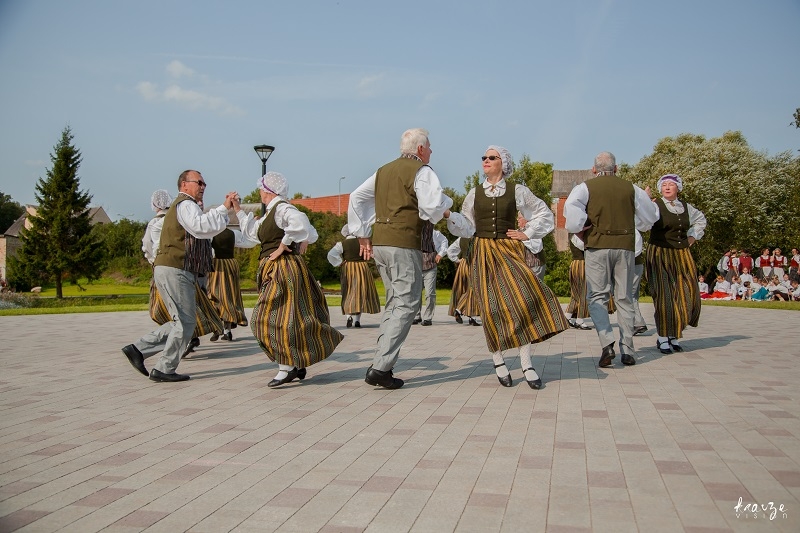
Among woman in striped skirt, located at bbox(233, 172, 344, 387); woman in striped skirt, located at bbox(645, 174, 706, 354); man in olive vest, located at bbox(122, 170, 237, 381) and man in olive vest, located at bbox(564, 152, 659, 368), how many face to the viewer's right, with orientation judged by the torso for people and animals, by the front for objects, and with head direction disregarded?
1

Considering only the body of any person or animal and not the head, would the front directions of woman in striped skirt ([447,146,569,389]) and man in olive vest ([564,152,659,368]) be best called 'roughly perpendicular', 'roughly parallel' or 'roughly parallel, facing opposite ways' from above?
roughly parallel, facing opposite ways

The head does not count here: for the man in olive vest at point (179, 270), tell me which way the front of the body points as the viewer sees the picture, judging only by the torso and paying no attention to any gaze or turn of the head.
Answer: to the viewer's right

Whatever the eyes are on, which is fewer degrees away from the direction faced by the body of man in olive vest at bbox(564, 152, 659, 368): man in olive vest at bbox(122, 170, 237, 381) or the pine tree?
the pine tree

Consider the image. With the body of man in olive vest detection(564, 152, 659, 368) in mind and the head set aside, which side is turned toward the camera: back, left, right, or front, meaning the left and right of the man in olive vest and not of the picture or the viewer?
back

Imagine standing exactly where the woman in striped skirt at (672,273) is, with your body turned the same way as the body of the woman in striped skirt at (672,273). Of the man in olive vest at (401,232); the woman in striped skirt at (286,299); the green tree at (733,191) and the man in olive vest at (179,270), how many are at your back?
1

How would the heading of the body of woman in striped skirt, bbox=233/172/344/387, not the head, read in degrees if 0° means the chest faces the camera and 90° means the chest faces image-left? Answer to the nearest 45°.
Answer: approximately 90°

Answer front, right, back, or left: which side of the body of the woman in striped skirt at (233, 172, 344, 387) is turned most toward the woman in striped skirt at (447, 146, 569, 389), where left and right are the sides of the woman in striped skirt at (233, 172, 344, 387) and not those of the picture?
back

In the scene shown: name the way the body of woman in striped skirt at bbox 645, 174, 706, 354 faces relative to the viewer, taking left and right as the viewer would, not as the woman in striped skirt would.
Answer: facing the viewer

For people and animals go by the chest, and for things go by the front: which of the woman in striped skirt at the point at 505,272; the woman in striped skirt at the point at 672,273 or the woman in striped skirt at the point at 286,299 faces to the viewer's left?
the woman in striped skirt at the point at 286,299

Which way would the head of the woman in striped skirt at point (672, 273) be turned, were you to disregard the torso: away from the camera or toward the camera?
toward the camera

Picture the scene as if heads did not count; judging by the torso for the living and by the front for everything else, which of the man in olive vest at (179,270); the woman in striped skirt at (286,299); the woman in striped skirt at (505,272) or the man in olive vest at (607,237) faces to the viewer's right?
the man in olive vest at (179,270)

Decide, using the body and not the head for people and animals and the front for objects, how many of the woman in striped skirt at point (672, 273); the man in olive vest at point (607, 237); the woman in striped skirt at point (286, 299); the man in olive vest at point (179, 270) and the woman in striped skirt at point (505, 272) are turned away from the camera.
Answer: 1

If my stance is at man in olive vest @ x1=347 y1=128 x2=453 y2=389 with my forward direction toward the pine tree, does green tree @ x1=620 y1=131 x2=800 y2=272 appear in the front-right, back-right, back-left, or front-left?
front-right

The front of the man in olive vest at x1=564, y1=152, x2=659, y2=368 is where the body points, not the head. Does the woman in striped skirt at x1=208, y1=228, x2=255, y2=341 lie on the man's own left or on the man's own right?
on the man's own left

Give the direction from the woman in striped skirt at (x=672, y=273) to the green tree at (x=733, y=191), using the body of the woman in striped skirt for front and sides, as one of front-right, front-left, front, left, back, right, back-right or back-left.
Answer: back

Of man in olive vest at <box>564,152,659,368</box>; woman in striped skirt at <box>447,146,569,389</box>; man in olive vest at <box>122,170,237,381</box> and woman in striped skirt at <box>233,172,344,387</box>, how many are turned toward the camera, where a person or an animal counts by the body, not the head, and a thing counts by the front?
1

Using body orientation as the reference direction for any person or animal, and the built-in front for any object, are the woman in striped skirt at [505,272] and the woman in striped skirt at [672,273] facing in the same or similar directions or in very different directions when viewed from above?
same or similar directions

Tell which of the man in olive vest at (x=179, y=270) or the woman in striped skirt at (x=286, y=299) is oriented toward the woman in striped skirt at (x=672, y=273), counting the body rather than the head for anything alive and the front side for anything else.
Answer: the man in olive vest

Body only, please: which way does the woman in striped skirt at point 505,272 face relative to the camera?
toward the camera

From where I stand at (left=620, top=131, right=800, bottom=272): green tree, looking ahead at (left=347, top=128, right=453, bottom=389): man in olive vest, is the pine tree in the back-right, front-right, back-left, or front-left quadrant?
front-right

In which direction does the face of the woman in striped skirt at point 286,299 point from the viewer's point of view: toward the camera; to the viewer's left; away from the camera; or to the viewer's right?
to the viewer's left
